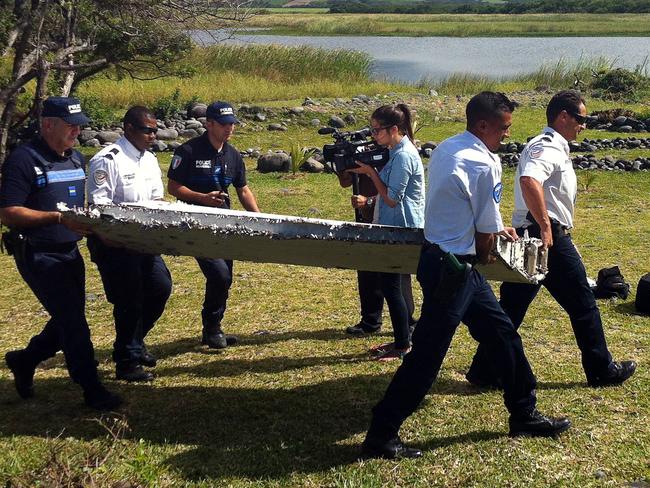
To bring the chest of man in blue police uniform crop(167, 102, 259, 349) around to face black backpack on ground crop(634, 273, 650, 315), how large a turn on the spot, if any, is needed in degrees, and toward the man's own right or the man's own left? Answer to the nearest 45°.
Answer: approximately 45° to the man's own left

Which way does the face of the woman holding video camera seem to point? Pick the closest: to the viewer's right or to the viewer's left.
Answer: to the viewer's left

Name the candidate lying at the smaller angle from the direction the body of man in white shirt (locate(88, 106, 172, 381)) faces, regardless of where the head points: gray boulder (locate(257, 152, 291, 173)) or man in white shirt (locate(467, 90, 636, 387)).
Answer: the man in white shirt

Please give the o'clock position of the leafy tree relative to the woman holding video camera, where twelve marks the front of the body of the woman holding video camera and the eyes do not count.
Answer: The leafy tree is roughly at 2 o'clock from the woman holding video camera.

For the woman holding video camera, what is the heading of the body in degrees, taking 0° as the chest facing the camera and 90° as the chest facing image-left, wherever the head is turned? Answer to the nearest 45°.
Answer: approximately 90°
